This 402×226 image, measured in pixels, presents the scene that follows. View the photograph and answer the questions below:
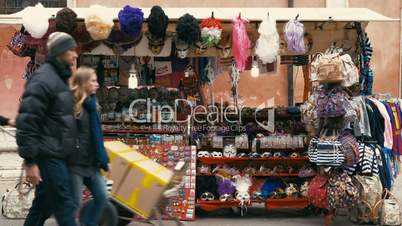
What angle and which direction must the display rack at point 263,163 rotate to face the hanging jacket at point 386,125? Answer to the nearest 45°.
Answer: approximately 90° to its left

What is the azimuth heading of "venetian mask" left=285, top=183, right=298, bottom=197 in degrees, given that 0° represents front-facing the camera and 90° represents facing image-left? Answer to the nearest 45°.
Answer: approximately 0°

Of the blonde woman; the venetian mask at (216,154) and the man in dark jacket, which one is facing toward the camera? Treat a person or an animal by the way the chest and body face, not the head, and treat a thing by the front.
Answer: the venetian mask
